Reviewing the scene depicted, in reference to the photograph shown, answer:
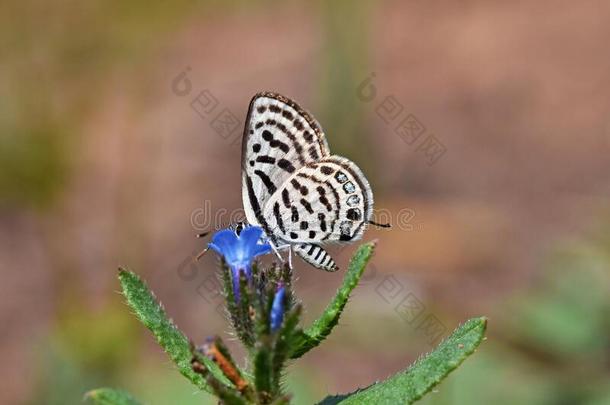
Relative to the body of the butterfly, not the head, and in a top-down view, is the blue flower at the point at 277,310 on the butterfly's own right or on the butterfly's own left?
on the butterfly's own left

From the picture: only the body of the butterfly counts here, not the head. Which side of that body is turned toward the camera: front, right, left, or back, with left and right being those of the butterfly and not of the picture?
left
